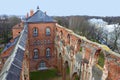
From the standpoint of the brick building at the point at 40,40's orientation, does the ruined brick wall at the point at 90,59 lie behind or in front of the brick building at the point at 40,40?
in front

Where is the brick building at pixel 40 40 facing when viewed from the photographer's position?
facing the viewer

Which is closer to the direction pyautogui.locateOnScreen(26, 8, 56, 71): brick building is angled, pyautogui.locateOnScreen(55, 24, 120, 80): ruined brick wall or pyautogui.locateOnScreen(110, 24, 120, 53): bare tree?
the ruined brick wall

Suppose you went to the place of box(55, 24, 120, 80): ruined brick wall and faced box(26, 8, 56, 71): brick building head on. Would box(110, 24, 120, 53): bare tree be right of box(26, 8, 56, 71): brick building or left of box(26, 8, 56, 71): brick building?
right

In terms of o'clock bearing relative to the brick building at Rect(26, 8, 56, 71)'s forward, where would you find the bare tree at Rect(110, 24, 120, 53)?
The bare tree is roughly at 8 o'clock from the brick building.
